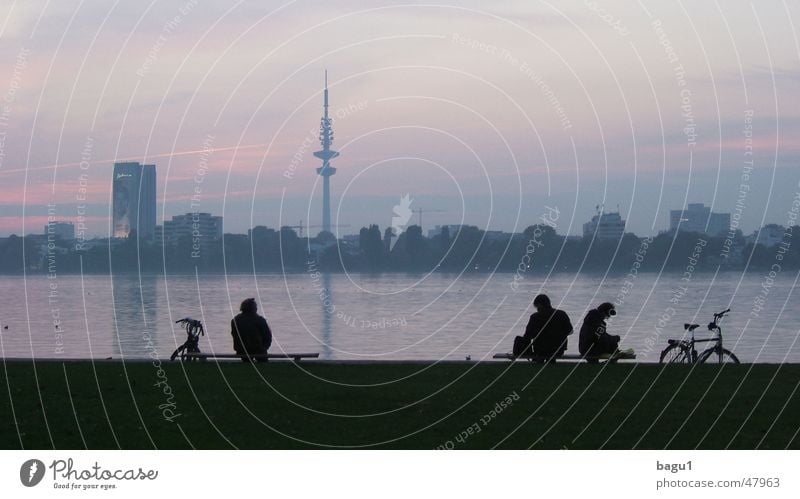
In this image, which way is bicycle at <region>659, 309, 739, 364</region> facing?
to the viewer's right

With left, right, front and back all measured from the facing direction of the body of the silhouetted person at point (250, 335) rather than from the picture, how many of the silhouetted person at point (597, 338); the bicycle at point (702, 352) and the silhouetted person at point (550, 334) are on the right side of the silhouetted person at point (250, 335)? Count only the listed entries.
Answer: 3

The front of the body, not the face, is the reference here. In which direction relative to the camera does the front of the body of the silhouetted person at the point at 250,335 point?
away from the camera

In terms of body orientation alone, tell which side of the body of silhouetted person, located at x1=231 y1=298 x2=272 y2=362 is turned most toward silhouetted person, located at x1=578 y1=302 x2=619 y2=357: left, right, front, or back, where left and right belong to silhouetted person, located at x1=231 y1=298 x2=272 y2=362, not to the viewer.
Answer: right
